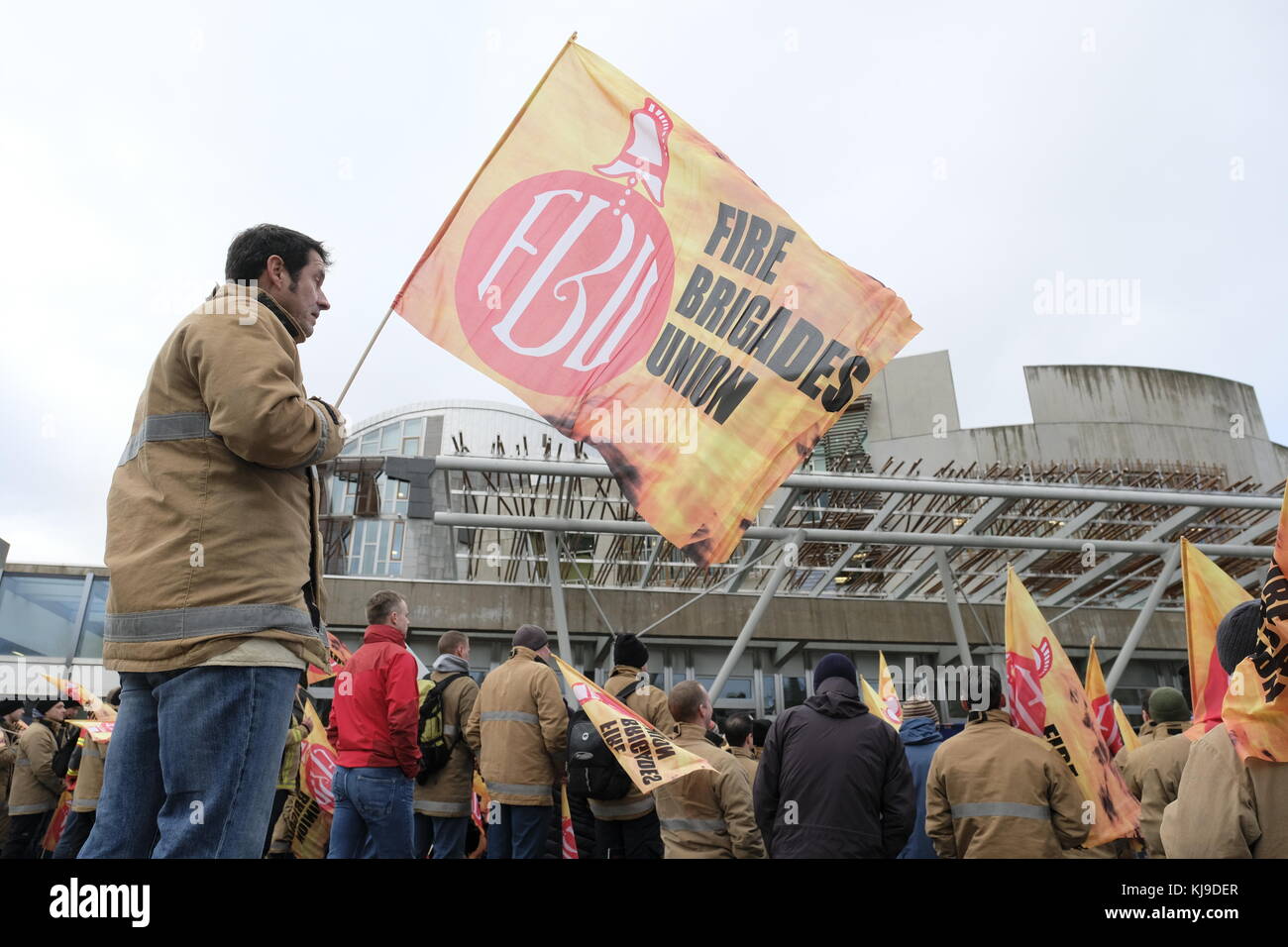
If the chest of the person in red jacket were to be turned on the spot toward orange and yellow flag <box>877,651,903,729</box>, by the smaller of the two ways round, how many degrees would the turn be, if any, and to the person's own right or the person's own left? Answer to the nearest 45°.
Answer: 0° — they already face it

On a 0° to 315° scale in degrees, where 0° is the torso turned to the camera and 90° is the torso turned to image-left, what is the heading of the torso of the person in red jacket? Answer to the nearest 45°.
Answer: approximately 225°

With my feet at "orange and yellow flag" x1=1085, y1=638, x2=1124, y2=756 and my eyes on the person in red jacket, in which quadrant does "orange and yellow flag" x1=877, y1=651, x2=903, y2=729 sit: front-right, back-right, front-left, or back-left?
front-right

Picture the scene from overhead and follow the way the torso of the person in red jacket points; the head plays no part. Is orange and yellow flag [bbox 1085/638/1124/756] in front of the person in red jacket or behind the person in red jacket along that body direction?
in front

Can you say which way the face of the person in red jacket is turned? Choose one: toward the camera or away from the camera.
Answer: away from the camera

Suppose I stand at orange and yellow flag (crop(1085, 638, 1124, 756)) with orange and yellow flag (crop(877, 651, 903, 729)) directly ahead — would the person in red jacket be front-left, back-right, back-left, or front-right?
front-left
